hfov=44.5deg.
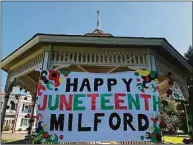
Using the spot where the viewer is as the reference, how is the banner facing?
facing the viewer
